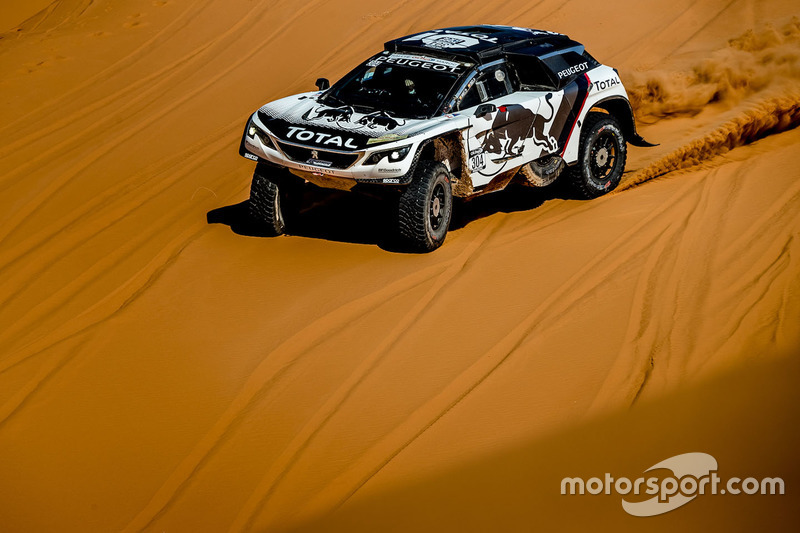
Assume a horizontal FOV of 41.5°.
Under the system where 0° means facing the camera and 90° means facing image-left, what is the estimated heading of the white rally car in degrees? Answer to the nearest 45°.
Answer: approximately 45°
